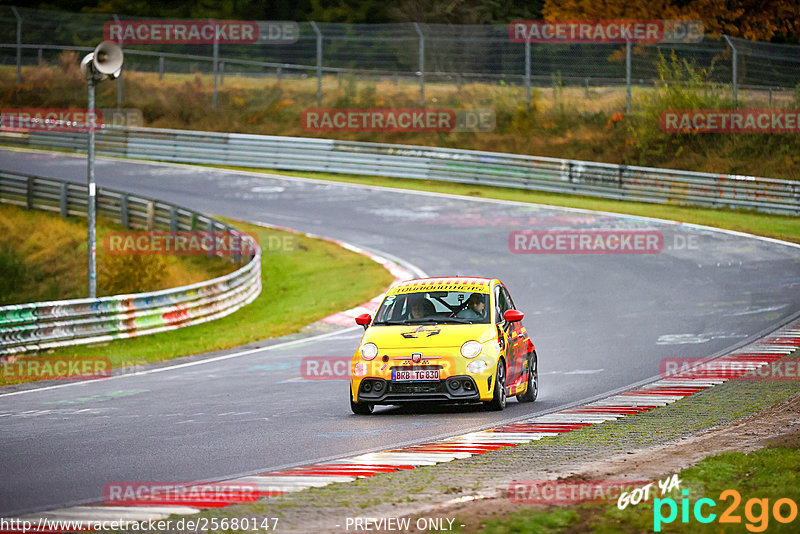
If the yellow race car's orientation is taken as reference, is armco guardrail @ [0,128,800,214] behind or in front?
behind

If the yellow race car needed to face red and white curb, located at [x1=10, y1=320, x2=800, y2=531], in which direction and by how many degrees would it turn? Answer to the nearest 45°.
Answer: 0° — it already faces it

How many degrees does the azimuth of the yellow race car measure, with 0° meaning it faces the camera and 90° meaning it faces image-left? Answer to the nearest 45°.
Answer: approximately 0°

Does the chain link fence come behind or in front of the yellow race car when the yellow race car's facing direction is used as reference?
behind

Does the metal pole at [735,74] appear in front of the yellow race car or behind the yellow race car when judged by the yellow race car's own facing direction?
behind

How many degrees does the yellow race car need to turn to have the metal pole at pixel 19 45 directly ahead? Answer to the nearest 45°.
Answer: approximately 135° to its right

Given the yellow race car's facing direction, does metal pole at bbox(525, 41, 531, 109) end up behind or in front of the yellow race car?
behind

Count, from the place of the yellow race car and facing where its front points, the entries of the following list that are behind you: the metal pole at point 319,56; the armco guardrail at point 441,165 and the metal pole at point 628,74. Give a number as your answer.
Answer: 3

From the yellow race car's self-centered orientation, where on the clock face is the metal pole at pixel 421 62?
The metal pole is roughly at 6 o'clock from the yellow race car.

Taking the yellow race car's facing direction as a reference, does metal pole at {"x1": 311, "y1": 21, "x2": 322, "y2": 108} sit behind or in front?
behind
